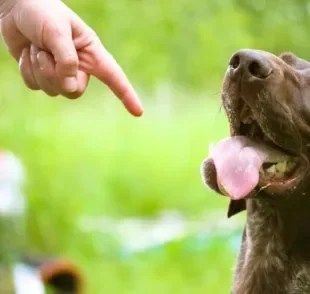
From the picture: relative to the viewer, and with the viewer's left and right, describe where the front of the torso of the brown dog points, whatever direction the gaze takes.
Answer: facing the viewer and to the left of the viewer
